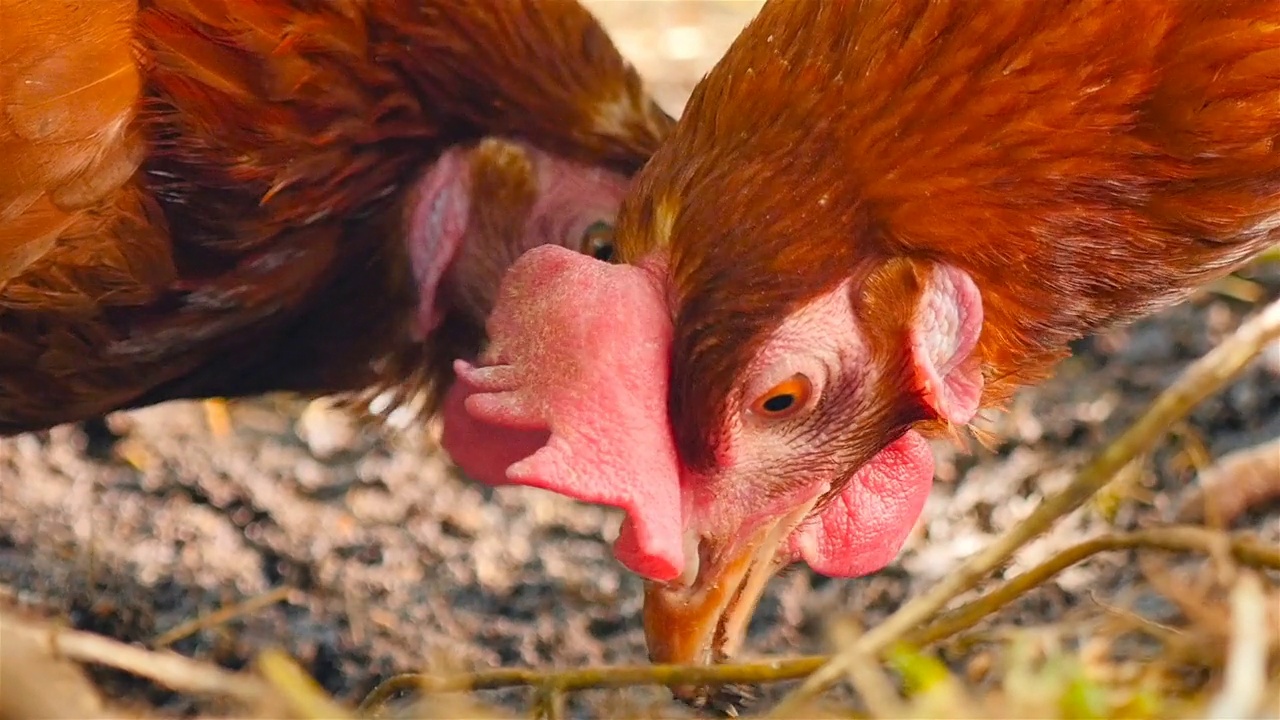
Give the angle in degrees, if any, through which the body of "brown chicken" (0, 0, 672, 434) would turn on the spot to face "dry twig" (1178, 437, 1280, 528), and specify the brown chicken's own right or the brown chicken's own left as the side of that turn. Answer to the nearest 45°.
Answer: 0° — it already faces it

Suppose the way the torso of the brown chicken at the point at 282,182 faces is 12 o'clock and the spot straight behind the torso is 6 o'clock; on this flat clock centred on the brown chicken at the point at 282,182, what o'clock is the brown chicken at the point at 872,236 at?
the brown chicken at the point at 872,236 is roughly at 1 o'clock from the brown chicken at the point at 282,182.

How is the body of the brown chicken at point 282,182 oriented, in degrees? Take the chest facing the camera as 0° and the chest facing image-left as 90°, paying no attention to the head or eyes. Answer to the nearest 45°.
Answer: approximately 270°

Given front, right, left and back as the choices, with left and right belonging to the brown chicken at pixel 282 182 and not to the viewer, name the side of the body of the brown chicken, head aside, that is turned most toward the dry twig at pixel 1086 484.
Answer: front

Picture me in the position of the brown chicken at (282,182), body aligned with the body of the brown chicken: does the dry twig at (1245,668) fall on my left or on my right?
on my right

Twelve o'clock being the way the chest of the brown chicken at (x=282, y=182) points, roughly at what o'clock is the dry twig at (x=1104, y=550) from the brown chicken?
The dry twig is roughly at 1 o'clock from the brown chicken.
